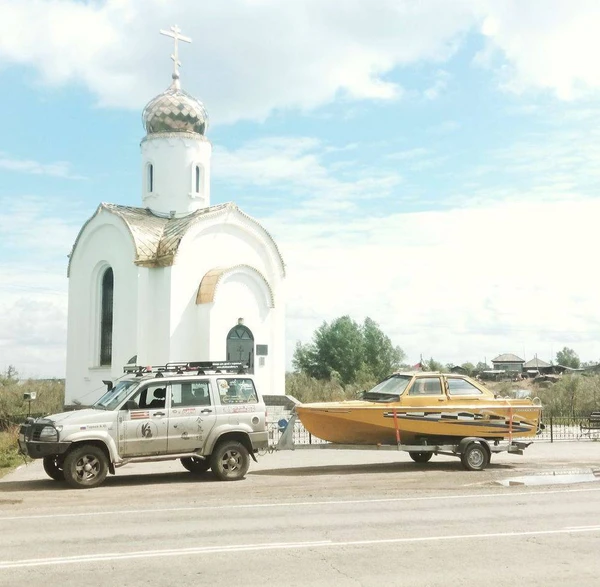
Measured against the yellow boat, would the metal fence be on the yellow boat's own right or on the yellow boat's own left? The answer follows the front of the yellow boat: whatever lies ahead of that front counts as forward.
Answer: on the yellow boat's own right

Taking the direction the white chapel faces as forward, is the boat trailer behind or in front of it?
in front

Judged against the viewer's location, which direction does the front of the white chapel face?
facing the viewer and to the right of the viewer

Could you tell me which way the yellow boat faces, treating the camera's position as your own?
facing to the left of the viewer

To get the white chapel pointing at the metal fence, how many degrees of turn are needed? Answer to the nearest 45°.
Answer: approximately 45° to its left

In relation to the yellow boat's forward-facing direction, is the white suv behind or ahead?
ahead

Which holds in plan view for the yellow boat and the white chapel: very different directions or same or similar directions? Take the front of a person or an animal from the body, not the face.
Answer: very different directions

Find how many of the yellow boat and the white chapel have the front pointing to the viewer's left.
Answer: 1
